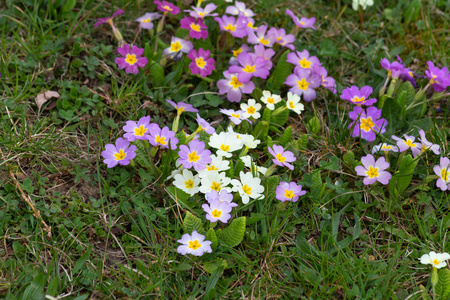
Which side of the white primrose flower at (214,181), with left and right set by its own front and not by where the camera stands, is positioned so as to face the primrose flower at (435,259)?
left

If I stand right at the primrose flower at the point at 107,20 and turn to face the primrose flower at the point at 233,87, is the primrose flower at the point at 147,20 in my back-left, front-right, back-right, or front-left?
front-left

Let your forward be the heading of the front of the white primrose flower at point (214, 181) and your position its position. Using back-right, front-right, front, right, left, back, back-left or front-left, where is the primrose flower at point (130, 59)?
back-right

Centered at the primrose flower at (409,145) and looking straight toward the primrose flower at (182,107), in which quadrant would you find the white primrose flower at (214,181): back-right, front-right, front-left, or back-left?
front-left

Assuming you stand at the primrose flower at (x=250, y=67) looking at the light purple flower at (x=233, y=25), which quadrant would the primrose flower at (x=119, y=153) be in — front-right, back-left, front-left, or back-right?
back-left

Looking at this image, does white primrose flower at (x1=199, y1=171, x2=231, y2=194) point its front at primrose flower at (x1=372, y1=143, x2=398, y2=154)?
no

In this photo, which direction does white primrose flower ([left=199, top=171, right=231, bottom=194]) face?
toward the camera

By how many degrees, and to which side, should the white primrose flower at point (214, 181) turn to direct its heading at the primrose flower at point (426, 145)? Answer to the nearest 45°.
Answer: approximately 135° to its left

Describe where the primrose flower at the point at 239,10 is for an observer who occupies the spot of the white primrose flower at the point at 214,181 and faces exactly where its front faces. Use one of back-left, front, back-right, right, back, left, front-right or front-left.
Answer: back

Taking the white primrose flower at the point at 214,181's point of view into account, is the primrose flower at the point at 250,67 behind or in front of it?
behind

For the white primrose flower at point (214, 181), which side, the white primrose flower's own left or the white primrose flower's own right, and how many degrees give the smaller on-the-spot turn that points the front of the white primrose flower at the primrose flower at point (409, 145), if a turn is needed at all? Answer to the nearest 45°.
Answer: approximately 135° to the white primrose flower's own left

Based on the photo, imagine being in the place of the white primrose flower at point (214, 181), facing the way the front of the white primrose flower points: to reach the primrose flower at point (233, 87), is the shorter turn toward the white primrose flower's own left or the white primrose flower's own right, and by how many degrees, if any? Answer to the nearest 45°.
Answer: approximately 180°

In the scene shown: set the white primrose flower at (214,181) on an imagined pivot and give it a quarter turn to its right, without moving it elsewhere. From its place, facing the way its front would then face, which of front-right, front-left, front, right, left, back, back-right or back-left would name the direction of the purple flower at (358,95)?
back-right

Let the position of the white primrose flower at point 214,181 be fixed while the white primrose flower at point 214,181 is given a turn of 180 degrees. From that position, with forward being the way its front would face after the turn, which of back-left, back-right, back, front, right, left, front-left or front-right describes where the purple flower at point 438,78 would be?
front-right

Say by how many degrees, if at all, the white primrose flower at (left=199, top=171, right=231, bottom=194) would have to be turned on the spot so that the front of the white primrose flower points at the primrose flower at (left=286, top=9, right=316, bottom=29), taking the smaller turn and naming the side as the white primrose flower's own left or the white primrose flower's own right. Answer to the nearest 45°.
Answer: approximately 180°
